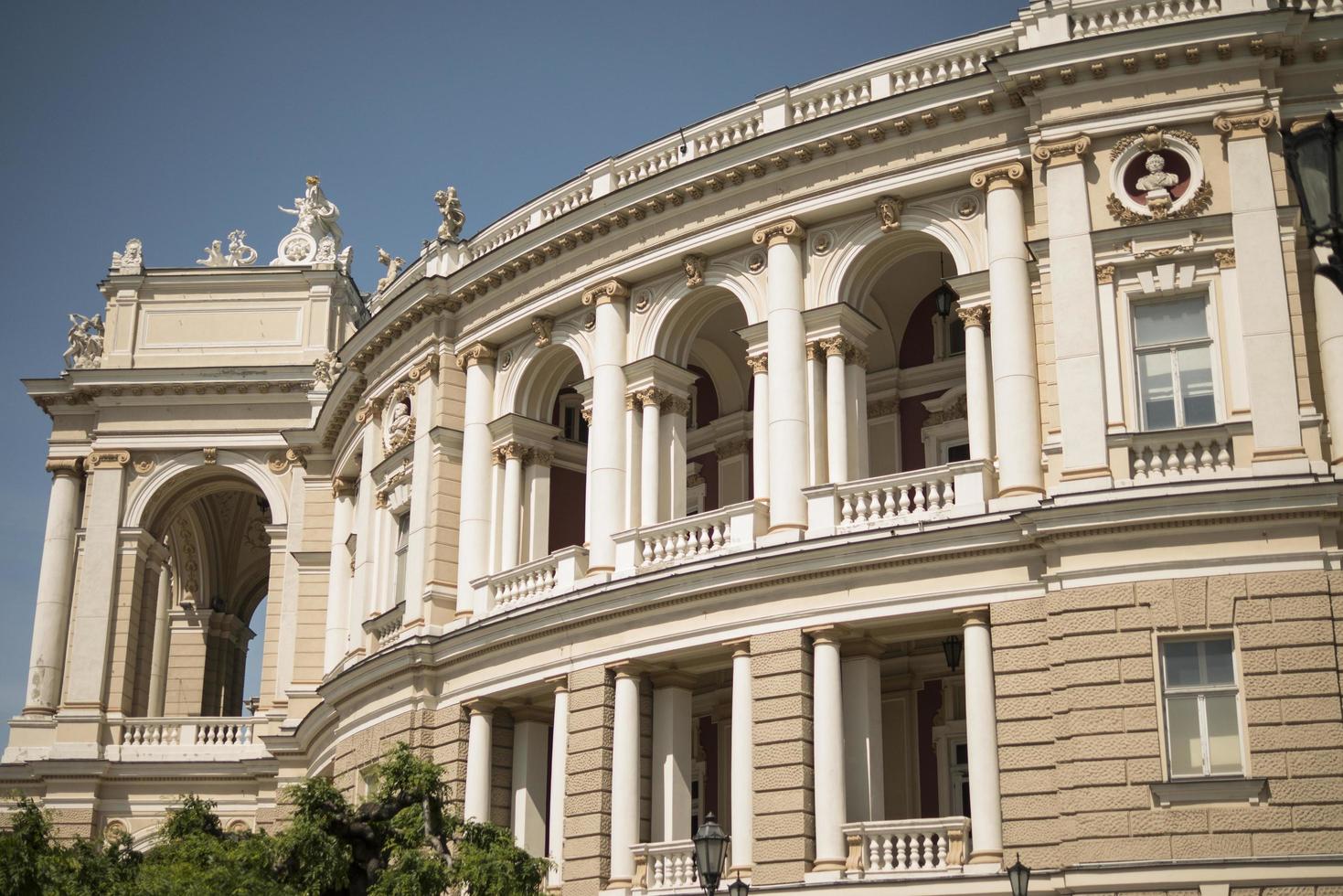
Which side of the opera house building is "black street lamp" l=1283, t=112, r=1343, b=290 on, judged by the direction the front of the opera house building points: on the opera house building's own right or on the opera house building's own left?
on the opera house building's own left

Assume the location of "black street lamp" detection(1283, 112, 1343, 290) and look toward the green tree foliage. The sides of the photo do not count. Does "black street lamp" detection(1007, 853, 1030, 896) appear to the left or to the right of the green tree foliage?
right
